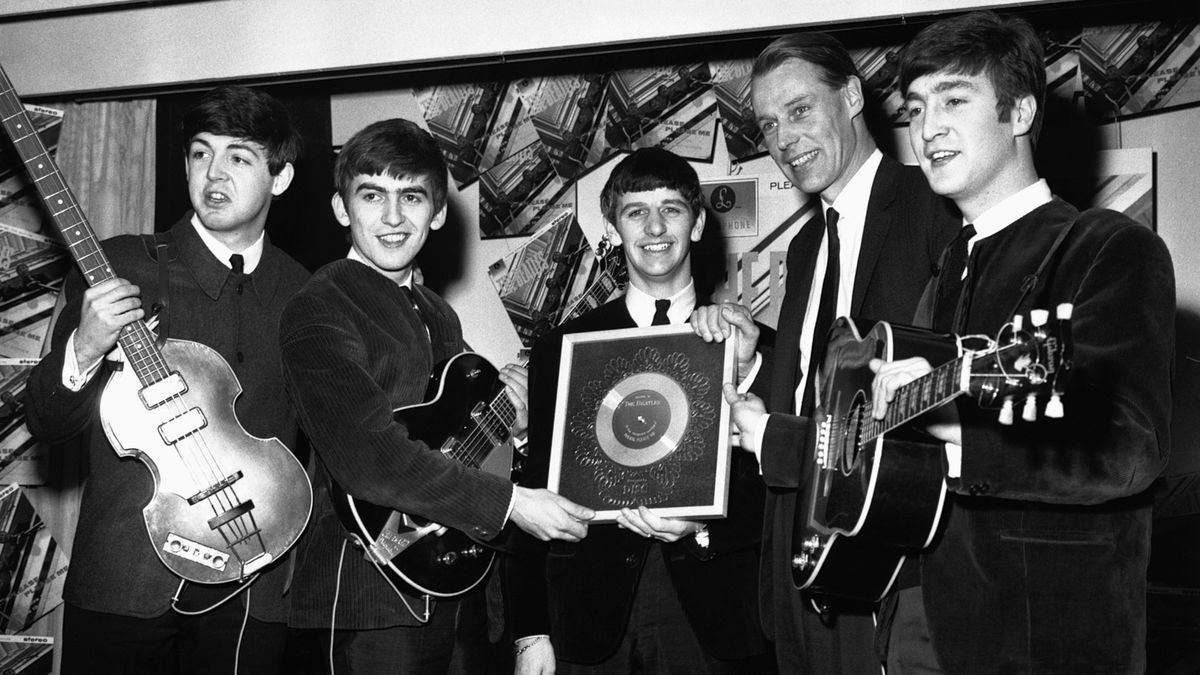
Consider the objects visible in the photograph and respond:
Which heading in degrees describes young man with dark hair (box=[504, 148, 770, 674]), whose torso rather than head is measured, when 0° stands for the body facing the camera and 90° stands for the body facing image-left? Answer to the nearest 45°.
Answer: approximately 0°

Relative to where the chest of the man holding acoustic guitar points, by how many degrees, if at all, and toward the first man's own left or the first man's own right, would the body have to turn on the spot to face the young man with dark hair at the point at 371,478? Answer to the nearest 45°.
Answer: approximately 45° to the first man's own right

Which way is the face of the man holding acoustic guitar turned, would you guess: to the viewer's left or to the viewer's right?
to the viewer's left

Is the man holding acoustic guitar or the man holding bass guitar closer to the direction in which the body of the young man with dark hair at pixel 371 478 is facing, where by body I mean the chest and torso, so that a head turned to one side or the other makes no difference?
the man holding acoustic guitar

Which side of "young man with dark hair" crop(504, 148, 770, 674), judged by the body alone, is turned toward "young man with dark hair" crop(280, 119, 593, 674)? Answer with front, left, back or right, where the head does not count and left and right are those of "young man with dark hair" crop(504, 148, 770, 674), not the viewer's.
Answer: right

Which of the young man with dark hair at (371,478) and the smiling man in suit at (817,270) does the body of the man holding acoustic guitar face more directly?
the young man with dark hair

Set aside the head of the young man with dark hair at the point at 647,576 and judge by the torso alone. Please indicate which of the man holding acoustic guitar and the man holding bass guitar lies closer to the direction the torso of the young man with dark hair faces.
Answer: the man holding acoustic guitar

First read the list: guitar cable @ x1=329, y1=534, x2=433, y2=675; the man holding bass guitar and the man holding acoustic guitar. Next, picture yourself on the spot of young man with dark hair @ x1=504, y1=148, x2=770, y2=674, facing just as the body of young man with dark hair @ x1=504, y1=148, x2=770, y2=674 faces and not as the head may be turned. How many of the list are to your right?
2
